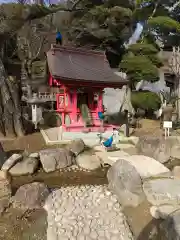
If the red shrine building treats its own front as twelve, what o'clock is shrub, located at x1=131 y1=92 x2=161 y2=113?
The shrub is roughly at 9 o'clock from the red shrine building.

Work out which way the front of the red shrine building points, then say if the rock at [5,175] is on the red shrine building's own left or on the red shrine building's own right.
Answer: on the red shrine building's own right

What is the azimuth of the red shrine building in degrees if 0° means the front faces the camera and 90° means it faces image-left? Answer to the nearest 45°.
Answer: approximately 315°

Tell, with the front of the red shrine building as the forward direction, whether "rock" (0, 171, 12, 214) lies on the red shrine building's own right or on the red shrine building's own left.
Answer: on the red shrine building's own right

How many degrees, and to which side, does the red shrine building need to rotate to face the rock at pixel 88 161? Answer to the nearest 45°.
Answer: approximately 45° to its right

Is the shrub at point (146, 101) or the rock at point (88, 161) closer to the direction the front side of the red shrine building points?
the rock

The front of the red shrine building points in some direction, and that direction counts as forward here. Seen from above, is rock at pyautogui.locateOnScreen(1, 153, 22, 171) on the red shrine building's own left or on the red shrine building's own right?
on the red shrine building's own right

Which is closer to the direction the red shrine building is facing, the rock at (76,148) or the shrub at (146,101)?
the rock

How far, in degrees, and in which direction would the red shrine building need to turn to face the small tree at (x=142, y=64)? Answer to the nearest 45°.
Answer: approximately 90° to its left
